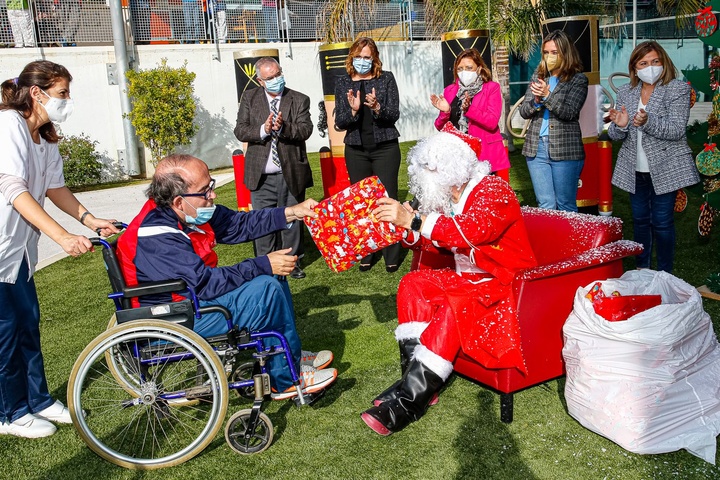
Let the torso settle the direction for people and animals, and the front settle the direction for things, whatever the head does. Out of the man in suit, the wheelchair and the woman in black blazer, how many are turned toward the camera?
2

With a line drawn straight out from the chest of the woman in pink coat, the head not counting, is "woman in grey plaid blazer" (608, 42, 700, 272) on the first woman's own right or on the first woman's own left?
on the first woman's own left

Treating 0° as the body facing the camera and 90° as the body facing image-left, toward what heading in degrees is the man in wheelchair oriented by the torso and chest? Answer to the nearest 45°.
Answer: approximately 270°

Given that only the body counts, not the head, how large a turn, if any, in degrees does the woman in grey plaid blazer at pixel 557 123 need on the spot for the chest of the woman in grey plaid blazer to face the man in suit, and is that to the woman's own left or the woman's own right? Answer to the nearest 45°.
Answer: approximately 45° to the woman's own right

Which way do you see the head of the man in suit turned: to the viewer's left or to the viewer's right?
to the viewer's right

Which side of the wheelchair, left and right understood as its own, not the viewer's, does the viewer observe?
right

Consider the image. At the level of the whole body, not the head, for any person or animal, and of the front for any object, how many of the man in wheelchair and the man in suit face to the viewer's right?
1
